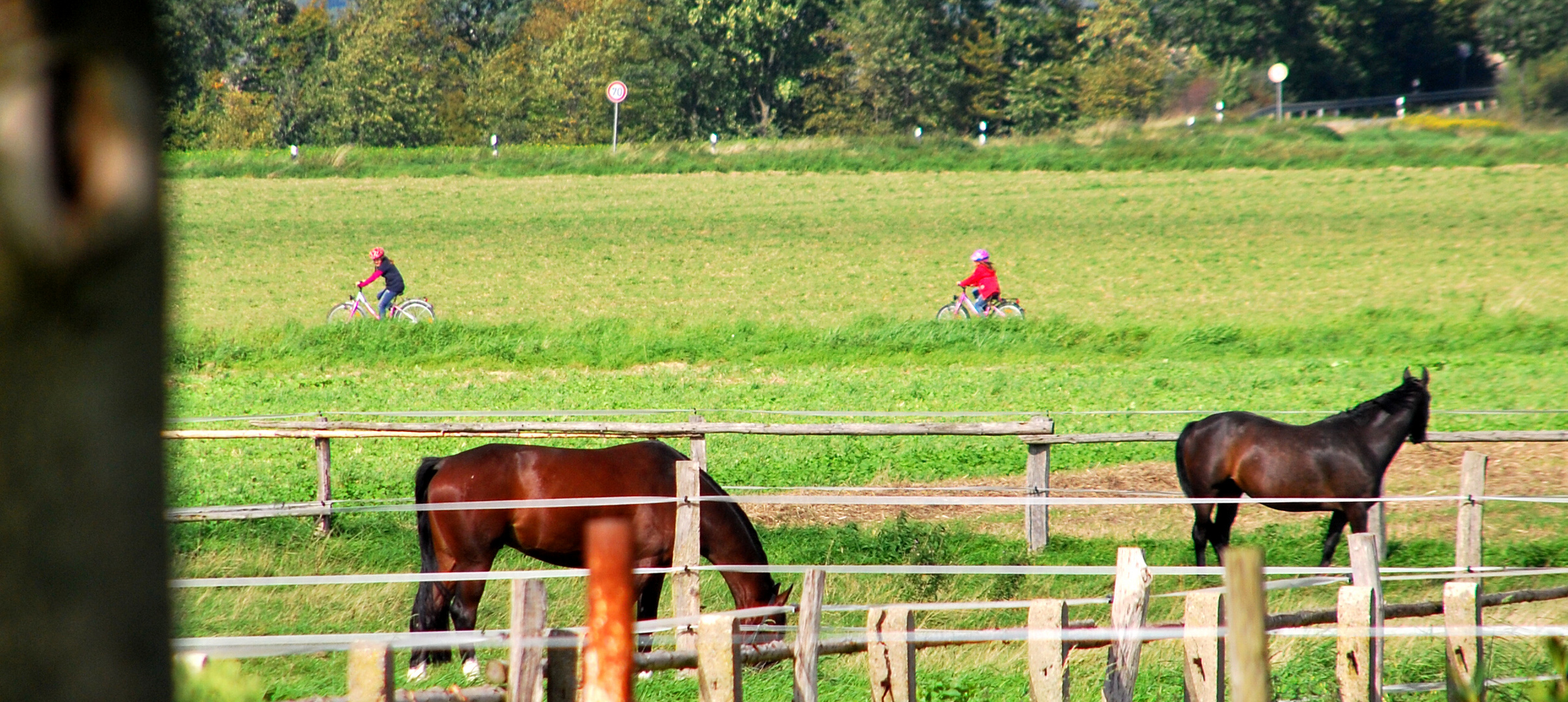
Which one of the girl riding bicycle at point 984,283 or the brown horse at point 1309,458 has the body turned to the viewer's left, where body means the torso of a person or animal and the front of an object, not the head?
the girl riding bicycle

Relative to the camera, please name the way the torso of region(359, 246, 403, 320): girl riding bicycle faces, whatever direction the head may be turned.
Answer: to the viewer's left

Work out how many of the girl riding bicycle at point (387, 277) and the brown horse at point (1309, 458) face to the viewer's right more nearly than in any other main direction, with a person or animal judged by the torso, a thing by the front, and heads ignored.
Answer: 1

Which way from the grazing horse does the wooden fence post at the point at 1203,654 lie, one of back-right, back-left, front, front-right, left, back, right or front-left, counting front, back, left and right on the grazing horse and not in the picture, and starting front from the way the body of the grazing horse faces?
front-right

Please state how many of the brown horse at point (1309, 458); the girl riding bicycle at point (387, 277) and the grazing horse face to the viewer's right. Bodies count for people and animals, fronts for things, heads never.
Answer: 2

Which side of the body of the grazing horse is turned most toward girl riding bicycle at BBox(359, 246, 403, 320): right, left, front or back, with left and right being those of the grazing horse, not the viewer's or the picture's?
left

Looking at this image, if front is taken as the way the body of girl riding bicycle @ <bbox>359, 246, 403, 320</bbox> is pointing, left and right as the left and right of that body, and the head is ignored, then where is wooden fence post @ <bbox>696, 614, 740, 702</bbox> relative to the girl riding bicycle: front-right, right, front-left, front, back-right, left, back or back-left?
left

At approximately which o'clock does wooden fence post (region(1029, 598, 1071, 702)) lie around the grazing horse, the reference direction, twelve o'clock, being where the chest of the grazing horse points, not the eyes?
The wooden fence post is roughly at 2 o'clock from the grazing horse.

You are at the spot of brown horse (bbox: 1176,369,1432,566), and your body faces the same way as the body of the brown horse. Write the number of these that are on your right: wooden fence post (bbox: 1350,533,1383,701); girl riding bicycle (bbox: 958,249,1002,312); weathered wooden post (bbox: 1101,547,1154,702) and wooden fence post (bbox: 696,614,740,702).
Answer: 3

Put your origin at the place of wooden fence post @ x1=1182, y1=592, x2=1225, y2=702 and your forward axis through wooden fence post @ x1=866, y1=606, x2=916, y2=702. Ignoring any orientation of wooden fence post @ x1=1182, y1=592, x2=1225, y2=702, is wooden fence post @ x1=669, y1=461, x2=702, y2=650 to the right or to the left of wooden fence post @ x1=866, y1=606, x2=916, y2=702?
right

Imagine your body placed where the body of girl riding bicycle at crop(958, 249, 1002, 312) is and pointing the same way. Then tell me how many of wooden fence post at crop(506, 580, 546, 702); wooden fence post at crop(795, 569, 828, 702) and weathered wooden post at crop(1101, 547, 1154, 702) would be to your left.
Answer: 3

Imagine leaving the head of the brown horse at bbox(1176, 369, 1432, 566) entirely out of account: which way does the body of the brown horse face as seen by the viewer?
to the viewer's right

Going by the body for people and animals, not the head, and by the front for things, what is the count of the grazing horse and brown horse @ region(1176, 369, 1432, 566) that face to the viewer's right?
2

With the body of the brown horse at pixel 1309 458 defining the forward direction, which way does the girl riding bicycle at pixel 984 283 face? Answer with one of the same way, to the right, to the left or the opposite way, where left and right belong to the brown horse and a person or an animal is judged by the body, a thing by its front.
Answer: the opposite way

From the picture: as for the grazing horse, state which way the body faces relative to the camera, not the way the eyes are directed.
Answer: to the viewer's right
